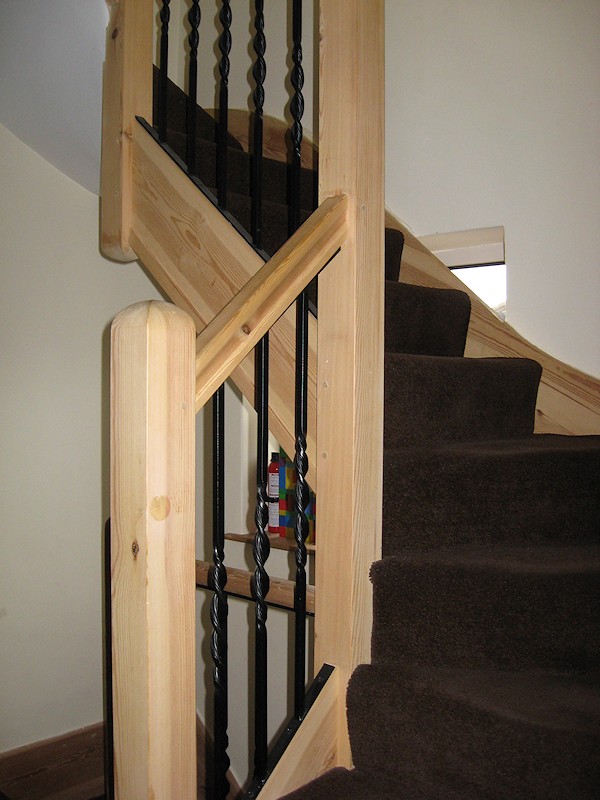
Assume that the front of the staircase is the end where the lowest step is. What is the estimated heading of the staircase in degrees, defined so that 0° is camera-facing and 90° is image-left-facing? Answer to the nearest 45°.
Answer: approximately 0°

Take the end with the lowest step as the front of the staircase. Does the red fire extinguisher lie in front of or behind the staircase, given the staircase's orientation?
behind
